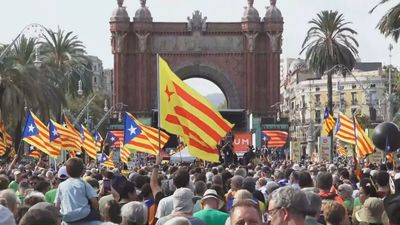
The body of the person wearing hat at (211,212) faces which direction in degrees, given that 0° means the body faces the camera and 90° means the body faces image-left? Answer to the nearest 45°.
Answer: approximately 180°

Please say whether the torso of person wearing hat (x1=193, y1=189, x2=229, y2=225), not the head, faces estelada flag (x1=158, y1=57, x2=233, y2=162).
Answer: yes
